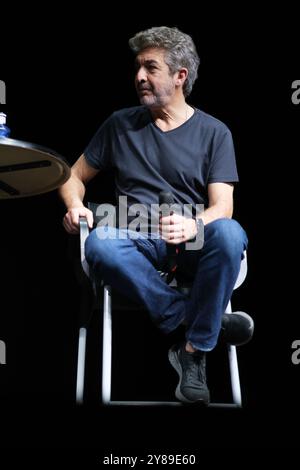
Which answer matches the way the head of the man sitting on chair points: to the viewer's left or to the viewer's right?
to the viewer's left

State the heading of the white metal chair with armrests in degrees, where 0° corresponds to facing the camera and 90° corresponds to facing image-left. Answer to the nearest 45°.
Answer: approximately 0°
